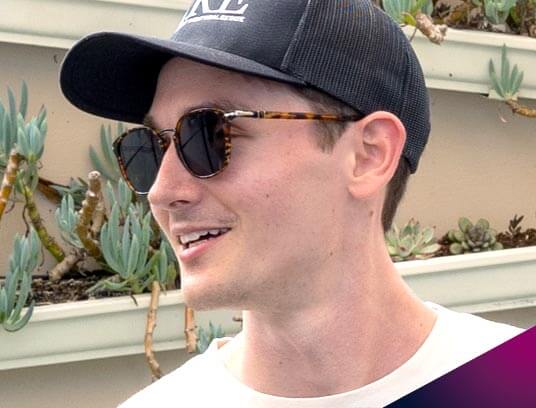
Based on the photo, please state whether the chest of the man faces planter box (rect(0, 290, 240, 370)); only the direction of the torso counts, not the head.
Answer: no

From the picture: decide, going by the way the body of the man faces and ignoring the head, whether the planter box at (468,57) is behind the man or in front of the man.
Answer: behind

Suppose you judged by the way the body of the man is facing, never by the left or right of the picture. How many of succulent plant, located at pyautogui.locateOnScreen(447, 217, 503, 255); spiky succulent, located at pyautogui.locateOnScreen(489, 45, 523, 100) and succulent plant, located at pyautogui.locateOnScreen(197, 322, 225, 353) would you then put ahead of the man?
0

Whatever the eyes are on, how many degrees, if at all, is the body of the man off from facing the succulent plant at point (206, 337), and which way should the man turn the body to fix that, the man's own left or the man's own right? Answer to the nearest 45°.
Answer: approximately 135° to the man's own right

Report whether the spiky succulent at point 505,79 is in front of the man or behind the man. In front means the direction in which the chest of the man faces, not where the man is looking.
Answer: behind

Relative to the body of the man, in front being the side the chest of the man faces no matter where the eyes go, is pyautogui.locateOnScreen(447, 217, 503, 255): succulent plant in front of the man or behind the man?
behind

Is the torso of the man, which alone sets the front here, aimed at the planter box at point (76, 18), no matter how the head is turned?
no

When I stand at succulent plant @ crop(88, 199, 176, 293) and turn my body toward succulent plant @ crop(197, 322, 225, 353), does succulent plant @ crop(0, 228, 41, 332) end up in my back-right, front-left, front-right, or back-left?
back-right

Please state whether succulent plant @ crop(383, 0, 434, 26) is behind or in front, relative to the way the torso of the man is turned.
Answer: behind

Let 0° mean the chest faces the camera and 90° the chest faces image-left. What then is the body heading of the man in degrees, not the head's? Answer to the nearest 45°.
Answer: approximately 45°

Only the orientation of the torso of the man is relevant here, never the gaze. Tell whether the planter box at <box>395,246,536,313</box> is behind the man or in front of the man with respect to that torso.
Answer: behind

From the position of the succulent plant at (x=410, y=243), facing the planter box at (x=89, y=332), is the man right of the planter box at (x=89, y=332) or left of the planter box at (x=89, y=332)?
left

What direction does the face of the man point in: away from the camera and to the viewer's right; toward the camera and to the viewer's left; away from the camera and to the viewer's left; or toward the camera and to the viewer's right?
toward the camera and to the viewer's left
